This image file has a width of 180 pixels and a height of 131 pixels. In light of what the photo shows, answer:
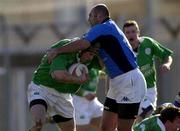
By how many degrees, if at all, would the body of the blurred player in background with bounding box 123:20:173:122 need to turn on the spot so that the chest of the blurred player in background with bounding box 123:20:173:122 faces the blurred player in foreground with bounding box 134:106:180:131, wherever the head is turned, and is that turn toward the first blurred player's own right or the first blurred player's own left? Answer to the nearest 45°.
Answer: approximately 45° to the first blurred player's own left

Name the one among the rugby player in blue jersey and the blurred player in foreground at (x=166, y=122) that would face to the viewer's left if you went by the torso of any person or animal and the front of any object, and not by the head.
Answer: the rugby player in blue jersey

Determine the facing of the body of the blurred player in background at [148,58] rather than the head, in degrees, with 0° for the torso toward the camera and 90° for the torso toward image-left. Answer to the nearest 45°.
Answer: approximately 45°

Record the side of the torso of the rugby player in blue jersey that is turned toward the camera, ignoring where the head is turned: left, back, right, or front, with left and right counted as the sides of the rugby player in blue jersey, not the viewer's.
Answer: left

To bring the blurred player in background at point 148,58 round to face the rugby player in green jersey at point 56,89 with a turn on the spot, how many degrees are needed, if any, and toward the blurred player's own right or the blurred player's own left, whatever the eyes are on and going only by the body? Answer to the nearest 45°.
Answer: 0° — they already face them

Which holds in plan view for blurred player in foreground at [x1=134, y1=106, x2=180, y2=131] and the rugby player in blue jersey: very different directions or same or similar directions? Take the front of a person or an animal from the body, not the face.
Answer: very different directions
